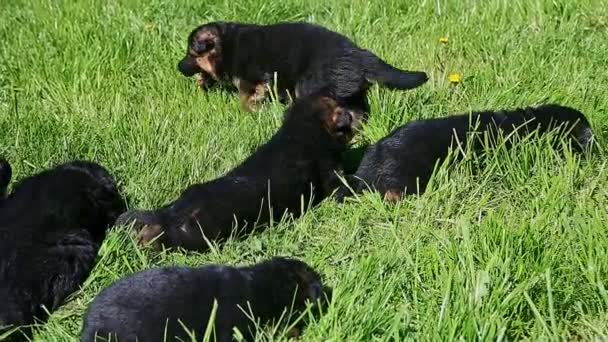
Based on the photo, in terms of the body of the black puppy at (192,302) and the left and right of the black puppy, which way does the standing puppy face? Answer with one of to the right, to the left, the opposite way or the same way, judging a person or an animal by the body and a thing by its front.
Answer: the opposite way

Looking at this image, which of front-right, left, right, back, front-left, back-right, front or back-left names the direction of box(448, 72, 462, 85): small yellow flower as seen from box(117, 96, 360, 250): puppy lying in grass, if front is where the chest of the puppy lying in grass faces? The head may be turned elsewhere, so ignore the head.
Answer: front-left

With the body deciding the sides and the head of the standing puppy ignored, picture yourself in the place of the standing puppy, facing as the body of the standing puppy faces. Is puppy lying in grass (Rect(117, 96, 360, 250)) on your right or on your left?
on your left

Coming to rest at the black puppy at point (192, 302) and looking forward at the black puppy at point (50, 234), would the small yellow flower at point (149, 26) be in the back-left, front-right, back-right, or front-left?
front-right

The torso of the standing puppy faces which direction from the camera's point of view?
to the viewer's left

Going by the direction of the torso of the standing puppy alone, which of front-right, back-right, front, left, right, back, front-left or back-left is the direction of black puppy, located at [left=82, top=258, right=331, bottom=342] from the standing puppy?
left

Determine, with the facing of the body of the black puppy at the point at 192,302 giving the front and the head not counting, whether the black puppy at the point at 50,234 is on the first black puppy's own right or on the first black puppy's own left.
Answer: on the first black puppy's own left

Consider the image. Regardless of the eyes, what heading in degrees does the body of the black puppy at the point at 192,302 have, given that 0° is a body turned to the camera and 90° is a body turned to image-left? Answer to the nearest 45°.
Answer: approximately 270°

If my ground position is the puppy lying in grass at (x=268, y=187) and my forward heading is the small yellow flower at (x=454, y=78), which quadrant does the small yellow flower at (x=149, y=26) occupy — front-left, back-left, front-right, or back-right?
front-left

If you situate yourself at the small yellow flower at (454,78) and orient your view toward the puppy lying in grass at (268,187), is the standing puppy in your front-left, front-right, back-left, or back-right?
front-right
